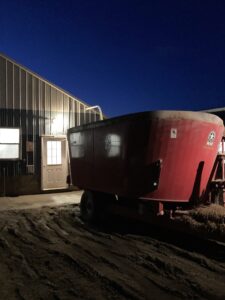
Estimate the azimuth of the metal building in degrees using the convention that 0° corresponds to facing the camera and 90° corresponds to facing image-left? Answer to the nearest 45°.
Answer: approximately 0°

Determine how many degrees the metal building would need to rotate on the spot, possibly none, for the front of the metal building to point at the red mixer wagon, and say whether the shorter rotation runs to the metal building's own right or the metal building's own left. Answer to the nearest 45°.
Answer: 0° — it already faces it
